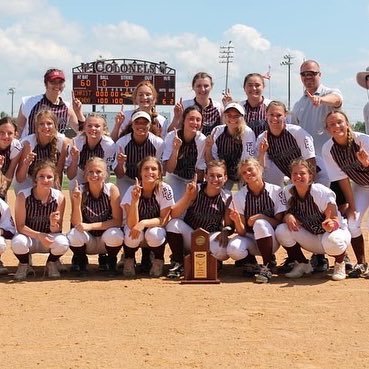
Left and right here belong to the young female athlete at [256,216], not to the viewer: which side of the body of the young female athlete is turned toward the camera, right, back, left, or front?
front

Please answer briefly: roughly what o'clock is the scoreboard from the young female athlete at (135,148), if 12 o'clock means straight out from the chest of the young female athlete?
The scoreboard is roughly at 6 o'clock from the young female athlete.

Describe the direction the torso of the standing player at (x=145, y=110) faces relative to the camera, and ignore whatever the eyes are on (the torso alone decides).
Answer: toward the camera

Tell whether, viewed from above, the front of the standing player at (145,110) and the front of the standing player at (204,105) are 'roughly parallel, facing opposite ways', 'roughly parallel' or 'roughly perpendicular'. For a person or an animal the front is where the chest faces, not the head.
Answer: roughly parallel

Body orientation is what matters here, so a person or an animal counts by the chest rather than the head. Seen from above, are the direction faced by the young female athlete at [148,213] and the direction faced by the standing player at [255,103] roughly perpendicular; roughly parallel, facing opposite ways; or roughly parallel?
roughly parallel

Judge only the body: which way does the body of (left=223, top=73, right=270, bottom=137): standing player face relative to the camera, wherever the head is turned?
toward the camera

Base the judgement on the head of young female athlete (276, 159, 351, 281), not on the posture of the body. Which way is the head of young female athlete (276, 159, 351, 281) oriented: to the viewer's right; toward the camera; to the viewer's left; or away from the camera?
toward the camera

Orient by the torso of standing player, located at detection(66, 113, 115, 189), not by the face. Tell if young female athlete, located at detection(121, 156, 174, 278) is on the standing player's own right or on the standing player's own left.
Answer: on the standing player's own left

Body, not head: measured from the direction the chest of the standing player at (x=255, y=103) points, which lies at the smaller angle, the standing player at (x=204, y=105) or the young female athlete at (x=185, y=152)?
the young female athlete

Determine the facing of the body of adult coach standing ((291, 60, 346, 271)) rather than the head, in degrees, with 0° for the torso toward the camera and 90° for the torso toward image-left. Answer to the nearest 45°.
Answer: approximately 0°

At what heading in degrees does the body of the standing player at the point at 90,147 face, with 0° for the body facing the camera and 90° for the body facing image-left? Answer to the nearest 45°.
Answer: approximately 0°

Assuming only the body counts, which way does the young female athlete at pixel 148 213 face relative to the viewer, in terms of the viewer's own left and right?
facing the viewer

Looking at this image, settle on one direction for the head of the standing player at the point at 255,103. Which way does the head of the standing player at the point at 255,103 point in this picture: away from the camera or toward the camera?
toward the camera

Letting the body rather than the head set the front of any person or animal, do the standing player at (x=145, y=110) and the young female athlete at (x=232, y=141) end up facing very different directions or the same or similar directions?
same or similar directions
